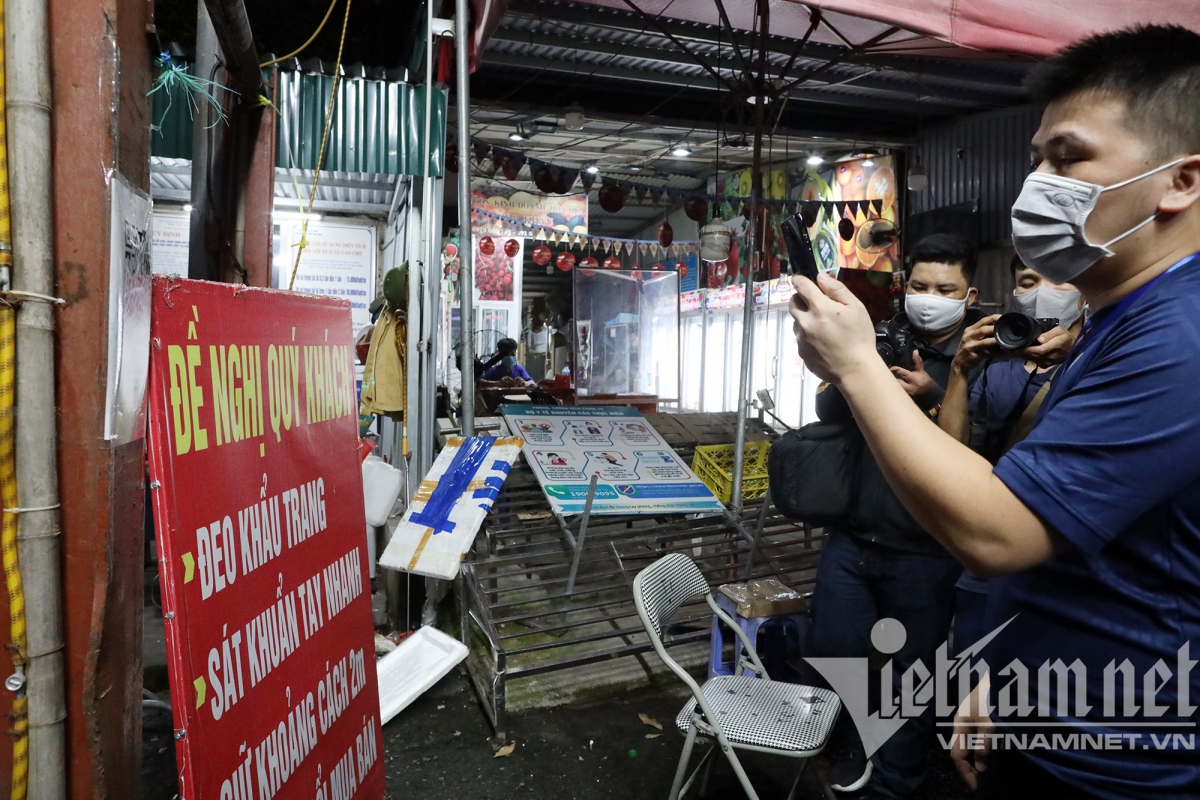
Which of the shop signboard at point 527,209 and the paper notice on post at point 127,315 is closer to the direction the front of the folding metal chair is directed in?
the paper notice on post

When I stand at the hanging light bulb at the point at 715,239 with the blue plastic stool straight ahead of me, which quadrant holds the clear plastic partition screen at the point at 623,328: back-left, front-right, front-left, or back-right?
back-right

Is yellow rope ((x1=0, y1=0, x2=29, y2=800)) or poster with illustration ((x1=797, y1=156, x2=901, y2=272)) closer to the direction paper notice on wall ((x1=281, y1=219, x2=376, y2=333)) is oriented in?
the yellow rope

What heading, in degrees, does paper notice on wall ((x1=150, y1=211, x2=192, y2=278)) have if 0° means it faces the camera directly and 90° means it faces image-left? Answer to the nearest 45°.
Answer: approximately 0°

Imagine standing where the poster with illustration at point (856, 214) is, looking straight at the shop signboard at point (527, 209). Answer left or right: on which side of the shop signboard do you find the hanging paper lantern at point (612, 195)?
left

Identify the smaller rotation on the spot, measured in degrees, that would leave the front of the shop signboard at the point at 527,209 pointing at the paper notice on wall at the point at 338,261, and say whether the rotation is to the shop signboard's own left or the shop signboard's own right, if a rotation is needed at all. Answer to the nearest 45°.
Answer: approximately 45° to the shop signboard's own right
